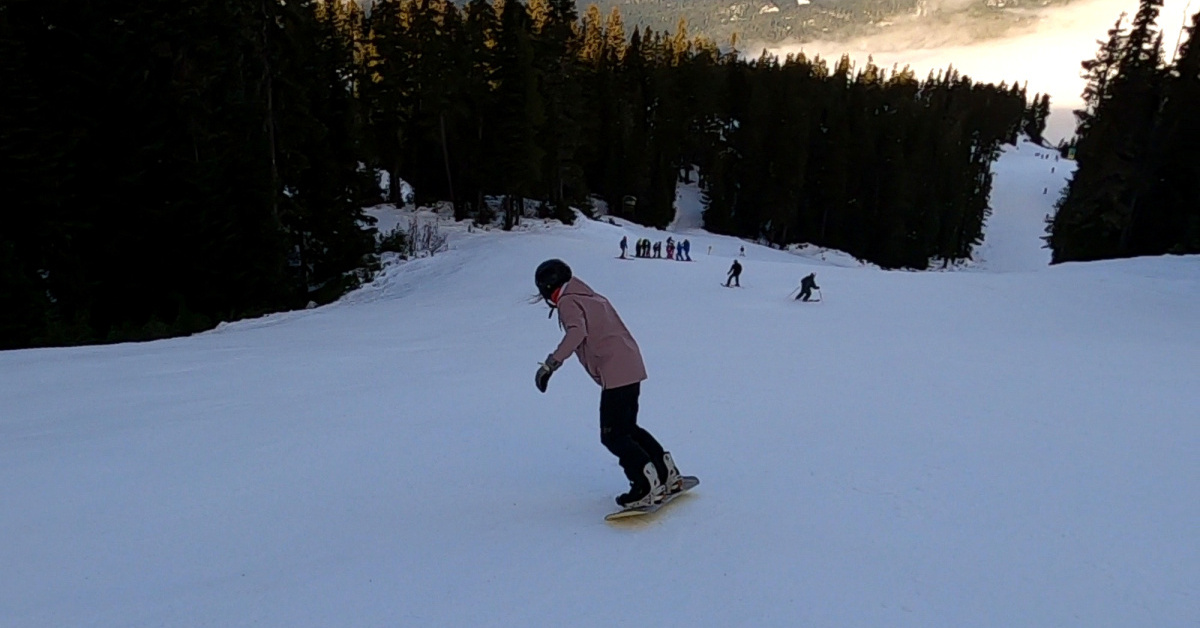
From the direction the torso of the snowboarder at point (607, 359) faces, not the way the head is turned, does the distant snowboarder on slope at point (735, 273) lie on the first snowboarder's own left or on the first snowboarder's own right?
on the first snowboarder's own right

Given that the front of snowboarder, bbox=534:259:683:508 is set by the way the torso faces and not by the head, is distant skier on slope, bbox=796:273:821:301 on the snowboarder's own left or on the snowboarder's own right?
on the snowboarder's own right
